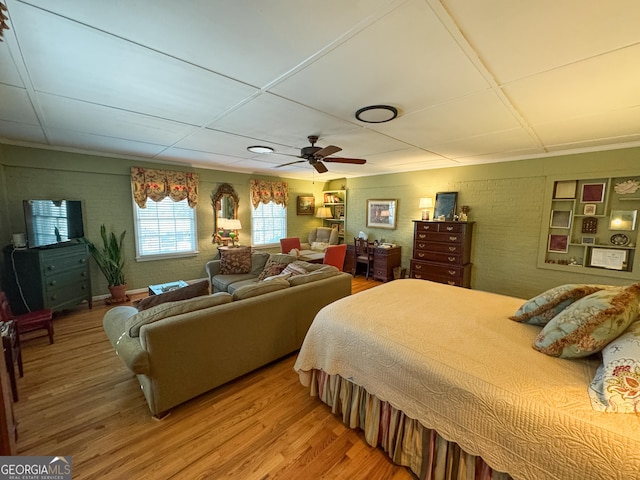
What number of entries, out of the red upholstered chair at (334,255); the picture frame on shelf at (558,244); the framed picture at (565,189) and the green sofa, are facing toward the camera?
2

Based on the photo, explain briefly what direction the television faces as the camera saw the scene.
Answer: facing the viewer and to the right of the viewer

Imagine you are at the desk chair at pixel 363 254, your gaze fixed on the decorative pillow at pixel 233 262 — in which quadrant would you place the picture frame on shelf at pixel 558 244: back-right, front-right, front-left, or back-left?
back-left

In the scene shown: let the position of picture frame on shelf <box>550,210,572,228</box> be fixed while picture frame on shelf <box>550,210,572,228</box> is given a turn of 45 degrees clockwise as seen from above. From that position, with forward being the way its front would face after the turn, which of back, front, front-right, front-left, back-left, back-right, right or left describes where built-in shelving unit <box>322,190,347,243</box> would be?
front-right

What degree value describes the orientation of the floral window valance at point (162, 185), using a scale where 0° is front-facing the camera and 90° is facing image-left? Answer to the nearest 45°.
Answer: approximately 315°

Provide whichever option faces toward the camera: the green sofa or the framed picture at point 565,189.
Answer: the framed picture

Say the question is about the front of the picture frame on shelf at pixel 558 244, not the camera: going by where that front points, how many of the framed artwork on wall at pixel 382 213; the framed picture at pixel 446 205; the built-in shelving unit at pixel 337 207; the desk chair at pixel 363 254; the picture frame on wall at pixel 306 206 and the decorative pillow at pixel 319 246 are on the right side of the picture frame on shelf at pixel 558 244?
6

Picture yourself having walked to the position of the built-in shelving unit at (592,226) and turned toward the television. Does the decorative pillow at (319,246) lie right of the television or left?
right

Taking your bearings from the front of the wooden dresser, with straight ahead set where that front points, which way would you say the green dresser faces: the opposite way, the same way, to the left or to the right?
the opposite way

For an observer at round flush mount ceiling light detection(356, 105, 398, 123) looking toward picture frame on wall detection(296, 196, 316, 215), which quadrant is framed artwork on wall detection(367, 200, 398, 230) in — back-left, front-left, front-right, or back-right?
front-right

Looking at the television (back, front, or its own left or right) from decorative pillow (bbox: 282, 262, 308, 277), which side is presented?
front

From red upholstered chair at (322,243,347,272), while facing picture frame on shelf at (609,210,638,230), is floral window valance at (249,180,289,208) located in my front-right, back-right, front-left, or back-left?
back-left

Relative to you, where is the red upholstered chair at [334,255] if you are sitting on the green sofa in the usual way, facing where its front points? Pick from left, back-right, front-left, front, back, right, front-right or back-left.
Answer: right
